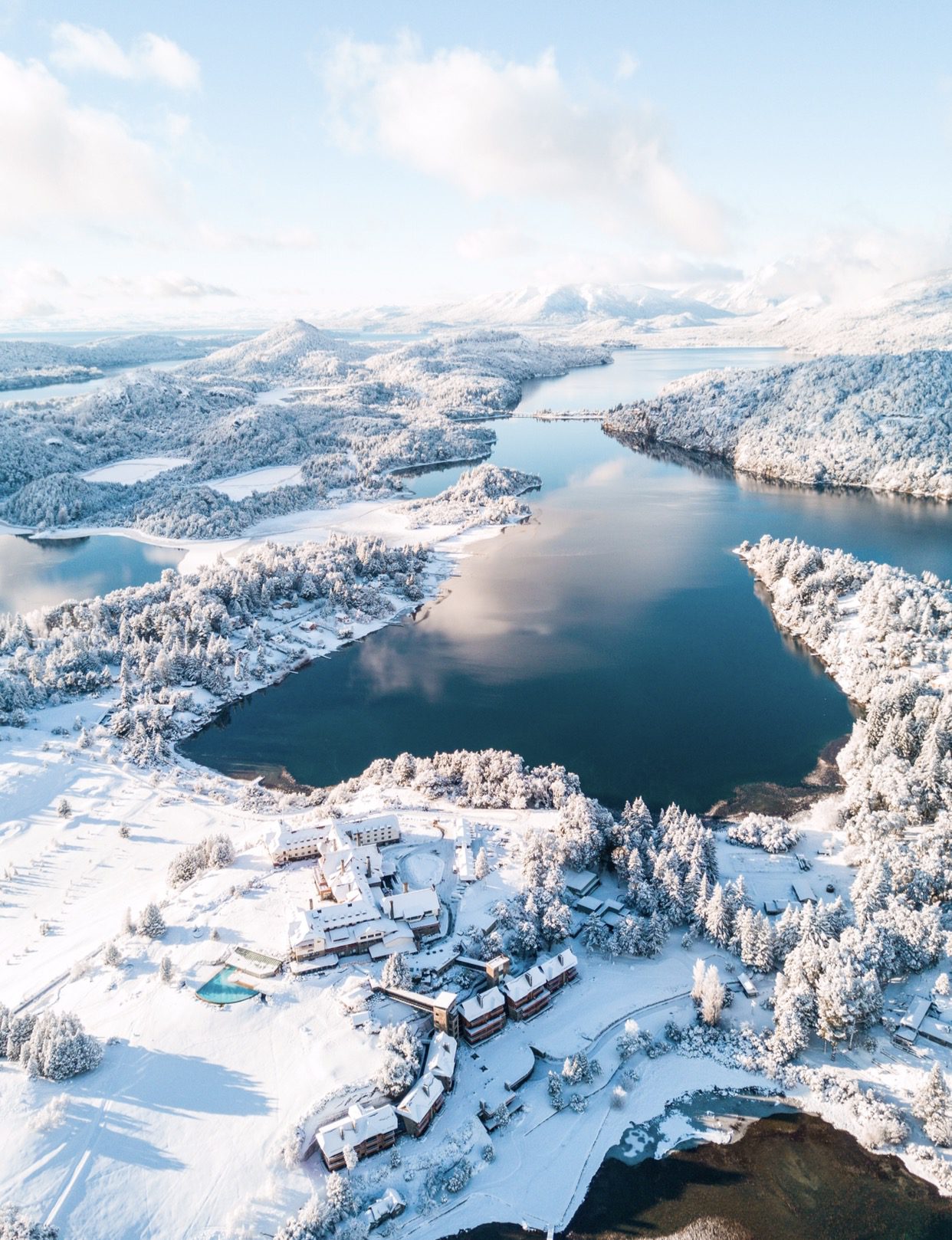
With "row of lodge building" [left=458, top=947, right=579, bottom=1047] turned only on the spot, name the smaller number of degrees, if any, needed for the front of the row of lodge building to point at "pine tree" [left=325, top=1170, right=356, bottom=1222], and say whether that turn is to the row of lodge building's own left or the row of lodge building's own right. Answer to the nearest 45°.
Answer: approximately 90° to the row of lodge building's own right

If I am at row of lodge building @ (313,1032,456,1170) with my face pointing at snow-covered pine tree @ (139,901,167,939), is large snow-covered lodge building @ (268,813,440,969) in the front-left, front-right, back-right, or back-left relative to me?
front-right

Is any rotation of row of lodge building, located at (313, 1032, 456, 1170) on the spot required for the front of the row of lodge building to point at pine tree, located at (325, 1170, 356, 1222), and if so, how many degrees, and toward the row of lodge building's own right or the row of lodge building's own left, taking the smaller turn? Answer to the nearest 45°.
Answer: approximately 90° to the row of lodge building's own right

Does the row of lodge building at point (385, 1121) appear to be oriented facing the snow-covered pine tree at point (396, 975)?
no

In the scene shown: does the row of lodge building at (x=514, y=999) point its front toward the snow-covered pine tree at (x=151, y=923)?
no

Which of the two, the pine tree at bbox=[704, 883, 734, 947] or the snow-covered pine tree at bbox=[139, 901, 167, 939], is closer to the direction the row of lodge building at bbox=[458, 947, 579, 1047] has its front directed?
the pine tree

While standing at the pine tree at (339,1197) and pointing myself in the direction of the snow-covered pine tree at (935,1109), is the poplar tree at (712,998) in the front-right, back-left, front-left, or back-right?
front-left

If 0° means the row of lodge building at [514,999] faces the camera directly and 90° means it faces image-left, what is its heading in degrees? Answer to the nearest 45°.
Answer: approximately 315°

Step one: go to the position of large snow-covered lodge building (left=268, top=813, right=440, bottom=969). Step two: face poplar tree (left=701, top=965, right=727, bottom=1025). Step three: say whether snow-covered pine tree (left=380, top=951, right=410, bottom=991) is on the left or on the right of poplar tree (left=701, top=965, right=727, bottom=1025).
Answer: right

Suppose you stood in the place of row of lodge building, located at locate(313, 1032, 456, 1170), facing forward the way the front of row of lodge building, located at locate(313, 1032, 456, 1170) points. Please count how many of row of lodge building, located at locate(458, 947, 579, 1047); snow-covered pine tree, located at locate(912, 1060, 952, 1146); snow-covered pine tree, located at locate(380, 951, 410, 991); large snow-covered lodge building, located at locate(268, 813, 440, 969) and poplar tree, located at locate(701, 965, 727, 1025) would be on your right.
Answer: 0

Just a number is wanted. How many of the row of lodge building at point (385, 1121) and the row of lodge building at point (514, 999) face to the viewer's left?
0

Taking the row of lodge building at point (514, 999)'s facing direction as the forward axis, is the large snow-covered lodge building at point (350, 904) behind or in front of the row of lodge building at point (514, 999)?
behind

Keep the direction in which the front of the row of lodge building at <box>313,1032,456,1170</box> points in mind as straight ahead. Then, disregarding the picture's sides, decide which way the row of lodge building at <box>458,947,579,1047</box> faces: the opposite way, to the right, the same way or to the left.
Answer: the same way

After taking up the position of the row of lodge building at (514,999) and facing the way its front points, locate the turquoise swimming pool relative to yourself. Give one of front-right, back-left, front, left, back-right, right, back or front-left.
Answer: back-right

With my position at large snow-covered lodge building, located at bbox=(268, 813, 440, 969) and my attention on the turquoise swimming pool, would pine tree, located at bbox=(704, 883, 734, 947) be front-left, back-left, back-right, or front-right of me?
back-left

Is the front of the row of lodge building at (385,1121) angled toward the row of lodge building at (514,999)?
no

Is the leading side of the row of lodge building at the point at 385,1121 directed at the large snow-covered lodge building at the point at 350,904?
no

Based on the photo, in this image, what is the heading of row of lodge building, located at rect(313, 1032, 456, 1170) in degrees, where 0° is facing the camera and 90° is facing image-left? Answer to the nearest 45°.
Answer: approximately 315°

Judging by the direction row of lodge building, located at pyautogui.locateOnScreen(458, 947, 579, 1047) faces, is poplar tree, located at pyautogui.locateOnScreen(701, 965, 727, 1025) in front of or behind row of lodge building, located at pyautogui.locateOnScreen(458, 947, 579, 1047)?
in front

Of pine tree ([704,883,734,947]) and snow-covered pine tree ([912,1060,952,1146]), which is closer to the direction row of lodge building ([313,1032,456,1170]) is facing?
the snow-covered pine tree
